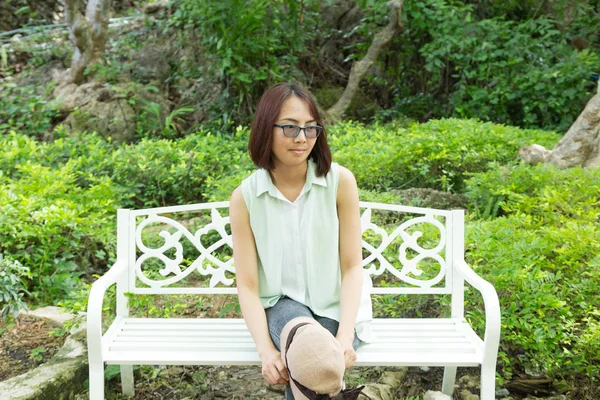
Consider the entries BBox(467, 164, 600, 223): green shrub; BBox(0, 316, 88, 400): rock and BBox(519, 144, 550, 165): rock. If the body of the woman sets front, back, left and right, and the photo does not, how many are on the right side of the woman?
1

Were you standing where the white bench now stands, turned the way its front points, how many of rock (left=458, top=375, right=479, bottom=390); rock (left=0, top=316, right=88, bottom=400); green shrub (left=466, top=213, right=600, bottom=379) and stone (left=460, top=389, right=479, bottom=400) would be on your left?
3

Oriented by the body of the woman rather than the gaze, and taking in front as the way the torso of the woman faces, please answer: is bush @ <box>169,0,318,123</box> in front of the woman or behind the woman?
behind

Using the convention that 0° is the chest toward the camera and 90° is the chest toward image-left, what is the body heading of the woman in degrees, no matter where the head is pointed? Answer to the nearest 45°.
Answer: approximately 0°

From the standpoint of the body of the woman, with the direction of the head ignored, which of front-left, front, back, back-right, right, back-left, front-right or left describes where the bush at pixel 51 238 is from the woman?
back-right

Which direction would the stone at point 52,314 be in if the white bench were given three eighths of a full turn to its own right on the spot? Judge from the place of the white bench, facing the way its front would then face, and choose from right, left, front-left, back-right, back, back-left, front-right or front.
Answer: front

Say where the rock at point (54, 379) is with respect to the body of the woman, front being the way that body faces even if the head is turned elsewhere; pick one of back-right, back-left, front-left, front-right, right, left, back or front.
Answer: right

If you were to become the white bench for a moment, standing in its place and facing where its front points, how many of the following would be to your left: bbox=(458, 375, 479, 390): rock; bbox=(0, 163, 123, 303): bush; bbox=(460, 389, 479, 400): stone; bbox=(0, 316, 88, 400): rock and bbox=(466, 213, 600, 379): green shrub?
3

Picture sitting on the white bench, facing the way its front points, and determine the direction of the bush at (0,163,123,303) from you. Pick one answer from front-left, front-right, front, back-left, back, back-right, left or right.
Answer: back-right

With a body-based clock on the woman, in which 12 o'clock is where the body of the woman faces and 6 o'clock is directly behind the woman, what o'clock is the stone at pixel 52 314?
The stone is roughly at 4 o'clock from the woman.

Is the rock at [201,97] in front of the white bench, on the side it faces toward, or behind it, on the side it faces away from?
behind

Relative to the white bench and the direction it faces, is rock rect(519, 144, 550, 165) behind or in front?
behind

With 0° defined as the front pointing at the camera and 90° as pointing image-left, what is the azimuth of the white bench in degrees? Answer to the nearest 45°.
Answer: approximately 0°
